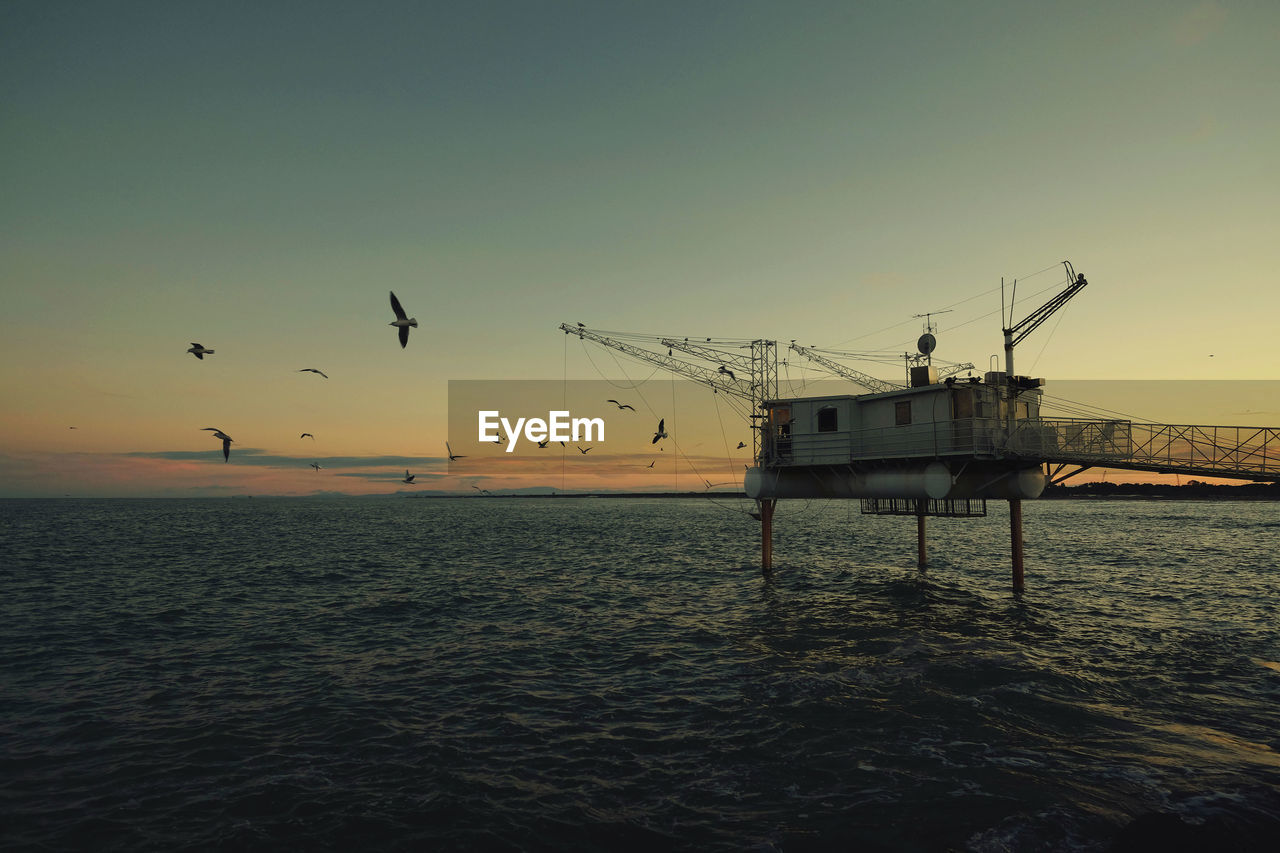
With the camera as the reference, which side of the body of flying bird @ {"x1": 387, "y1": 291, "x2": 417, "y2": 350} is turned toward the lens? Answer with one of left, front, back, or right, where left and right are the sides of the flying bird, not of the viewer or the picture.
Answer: left
